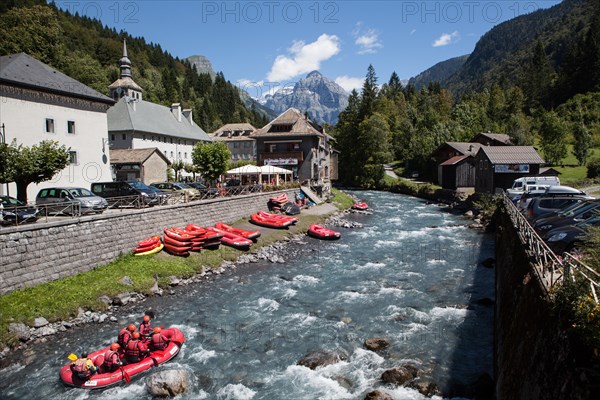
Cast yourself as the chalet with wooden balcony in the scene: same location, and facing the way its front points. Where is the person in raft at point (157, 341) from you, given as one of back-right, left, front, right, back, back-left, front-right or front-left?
front

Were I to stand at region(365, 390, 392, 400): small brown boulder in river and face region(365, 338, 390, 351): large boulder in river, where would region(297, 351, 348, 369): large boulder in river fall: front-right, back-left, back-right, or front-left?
front-left

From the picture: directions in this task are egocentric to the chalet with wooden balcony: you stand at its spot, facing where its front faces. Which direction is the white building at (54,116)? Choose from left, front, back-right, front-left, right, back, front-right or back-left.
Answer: front-right

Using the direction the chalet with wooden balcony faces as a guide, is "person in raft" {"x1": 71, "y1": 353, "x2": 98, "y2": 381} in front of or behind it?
in front

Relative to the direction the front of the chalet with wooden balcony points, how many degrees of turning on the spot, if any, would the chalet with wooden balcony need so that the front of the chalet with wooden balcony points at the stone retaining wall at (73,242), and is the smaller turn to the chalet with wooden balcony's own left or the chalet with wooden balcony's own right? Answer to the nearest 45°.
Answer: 0° — it already faces it

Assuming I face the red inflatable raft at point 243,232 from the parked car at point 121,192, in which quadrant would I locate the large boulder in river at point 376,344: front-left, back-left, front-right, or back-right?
front-right

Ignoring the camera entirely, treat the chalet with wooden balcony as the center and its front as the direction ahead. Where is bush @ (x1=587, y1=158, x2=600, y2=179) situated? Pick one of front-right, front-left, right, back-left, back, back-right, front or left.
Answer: left

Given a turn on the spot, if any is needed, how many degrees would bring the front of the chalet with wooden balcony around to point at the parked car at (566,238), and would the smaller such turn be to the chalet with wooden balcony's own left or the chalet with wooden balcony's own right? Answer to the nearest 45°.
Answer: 0° — it already faces it

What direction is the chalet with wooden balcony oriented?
toward the camera

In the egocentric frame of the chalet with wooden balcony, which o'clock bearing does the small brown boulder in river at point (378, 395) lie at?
The small brown boulder in river is roughly at 12 o'clock from the chalet with wooden balcony.

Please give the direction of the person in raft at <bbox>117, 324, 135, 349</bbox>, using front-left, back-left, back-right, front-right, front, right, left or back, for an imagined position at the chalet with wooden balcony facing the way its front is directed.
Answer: front

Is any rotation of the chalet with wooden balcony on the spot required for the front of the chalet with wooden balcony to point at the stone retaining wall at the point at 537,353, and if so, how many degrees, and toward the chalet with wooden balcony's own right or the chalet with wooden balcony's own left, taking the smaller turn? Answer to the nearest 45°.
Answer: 0° — it already faces it

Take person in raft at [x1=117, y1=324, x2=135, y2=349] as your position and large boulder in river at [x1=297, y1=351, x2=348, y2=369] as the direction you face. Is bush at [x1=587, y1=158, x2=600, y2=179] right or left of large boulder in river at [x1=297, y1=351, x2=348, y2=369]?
left

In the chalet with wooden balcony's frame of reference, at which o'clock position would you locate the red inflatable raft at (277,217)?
The red inflatable raft is roughly at 12 o'clock from the chalet with wooden balcony.

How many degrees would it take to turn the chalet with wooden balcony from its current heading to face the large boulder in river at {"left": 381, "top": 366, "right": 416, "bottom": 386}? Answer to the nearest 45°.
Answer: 0° — it already faces it

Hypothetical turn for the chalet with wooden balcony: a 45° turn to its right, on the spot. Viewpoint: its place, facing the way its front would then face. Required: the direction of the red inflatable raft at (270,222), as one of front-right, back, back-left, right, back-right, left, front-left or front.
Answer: front-left

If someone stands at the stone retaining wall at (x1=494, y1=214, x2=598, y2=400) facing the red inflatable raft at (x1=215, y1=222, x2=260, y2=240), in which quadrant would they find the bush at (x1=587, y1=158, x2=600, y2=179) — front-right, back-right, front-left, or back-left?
front-right

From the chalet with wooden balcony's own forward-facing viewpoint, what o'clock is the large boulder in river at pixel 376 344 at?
The large boulder in river is roughly at 12 o'clock from the chalet with wooden balcony.
